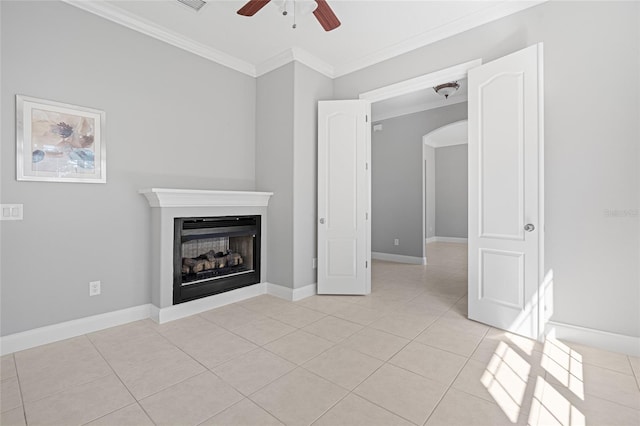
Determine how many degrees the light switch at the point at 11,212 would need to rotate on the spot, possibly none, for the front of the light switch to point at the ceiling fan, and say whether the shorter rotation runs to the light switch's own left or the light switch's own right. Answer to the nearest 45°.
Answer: approximately 45° to the light switch's own left

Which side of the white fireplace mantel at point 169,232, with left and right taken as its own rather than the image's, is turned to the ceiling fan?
front

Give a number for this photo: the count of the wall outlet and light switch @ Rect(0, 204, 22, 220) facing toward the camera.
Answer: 2

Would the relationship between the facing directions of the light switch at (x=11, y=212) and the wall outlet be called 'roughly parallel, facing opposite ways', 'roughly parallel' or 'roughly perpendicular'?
roughly parallel

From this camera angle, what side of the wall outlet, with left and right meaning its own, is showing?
front

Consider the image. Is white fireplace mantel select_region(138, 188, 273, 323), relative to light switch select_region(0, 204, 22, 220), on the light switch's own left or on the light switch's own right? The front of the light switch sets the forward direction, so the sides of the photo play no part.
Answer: on the light switch's own left

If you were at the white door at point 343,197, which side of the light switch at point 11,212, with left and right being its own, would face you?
left

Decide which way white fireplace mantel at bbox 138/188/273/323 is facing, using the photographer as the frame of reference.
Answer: facing the viewer and to the right of the viewer

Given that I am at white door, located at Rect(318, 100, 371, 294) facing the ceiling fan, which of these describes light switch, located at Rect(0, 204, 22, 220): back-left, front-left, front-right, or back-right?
front-right

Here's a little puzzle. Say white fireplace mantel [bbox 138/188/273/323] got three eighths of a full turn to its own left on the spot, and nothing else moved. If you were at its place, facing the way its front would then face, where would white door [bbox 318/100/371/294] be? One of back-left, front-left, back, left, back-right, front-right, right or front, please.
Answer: right

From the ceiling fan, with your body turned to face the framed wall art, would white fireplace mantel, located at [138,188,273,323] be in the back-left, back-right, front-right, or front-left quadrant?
front-right

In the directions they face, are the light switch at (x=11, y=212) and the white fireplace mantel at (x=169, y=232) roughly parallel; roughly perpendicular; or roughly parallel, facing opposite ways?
roughly parallel

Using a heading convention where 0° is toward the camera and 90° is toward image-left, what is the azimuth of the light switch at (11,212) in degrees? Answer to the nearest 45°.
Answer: approximately 0°
